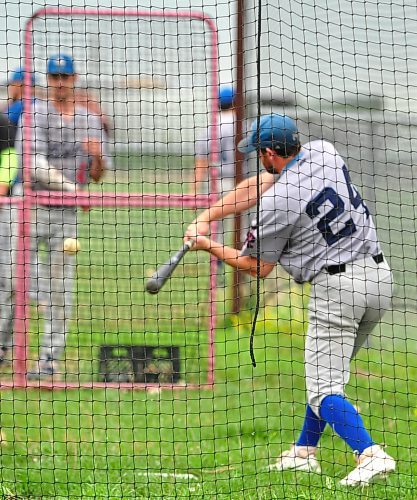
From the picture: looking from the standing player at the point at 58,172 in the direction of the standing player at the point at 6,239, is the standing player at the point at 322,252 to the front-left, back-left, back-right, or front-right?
back-left

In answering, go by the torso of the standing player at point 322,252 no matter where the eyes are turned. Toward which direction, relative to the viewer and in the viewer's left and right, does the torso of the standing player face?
facing away from the viewer and to the left of the viewer

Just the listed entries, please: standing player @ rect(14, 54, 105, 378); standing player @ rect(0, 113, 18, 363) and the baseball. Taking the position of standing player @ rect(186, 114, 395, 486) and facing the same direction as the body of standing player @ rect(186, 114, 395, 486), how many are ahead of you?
3

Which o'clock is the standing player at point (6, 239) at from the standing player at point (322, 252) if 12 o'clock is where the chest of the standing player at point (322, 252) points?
the standing player at point (6, 239) is roughly at 12 o'clock from the standing player at point (322, 252).

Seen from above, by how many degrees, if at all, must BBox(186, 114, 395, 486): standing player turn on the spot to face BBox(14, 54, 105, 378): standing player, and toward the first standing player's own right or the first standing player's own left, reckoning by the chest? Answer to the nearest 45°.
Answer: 0° — they already face them

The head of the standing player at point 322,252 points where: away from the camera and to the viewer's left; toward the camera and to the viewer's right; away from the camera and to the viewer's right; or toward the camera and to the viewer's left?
away from the camera and to the viewer's left

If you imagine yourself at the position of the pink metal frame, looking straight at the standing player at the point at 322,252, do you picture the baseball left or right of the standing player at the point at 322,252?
right

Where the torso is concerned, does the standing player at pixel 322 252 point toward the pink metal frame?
yes

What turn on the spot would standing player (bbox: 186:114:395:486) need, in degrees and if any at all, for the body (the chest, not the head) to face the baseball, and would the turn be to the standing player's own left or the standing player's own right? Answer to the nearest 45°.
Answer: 0° — they already face it
